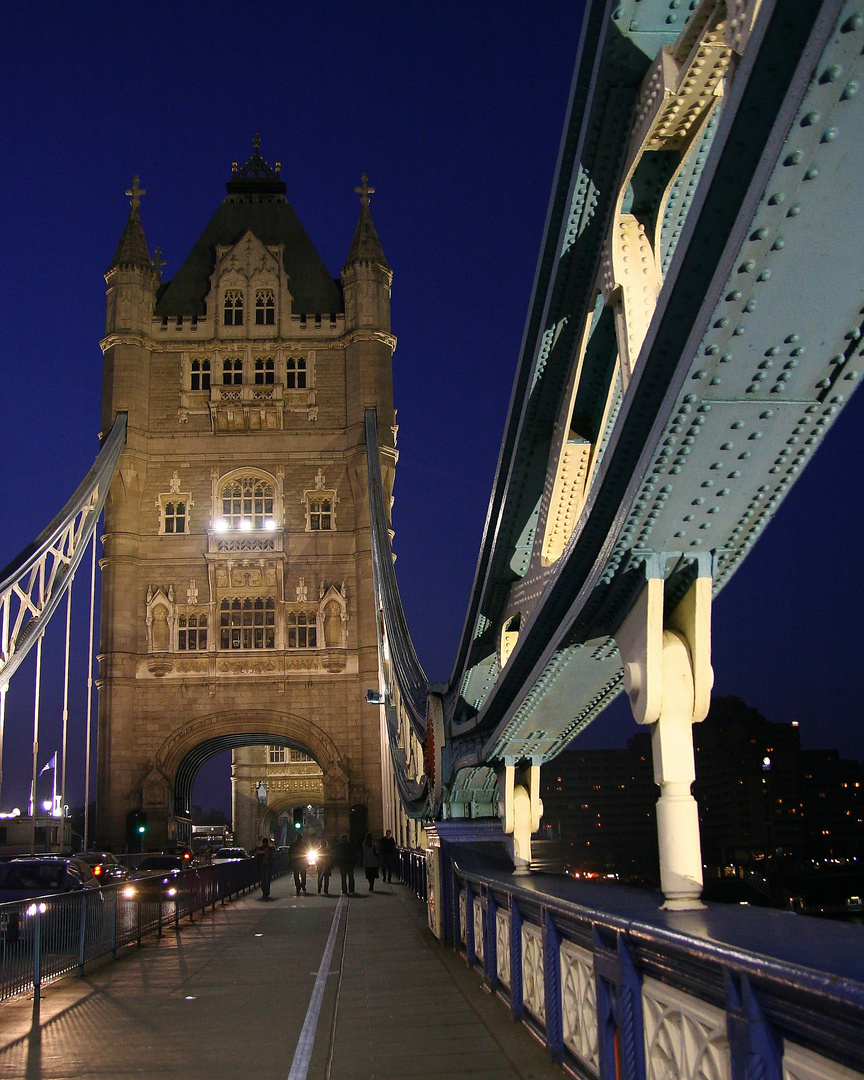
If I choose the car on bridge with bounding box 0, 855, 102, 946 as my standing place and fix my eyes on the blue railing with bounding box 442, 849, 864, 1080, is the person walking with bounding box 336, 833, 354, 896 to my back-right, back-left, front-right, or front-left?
back-left

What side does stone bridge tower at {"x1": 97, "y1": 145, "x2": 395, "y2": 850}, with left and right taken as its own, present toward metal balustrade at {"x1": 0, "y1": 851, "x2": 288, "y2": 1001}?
front

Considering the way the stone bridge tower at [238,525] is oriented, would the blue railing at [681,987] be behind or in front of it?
in front

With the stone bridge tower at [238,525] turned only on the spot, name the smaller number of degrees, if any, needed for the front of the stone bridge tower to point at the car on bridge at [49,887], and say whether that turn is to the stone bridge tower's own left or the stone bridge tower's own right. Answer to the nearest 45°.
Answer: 0° — it already faces it

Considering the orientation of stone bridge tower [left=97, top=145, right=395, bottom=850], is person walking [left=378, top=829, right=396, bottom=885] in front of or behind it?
in front

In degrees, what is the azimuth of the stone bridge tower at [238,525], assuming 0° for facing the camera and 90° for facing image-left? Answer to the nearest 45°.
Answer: approximately 0°

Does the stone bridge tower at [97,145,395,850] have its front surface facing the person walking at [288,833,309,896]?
yes
